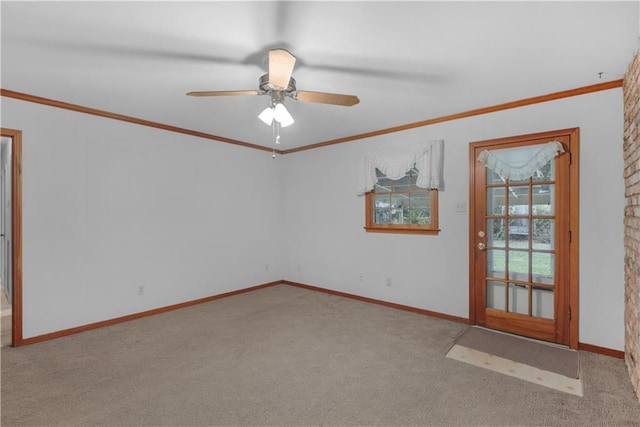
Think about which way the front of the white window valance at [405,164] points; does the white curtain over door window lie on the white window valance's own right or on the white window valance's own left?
on the white window valance's own left

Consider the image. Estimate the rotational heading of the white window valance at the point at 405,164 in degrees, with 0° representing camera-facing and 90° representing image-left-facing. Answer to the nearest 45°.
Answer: approximately 45°
